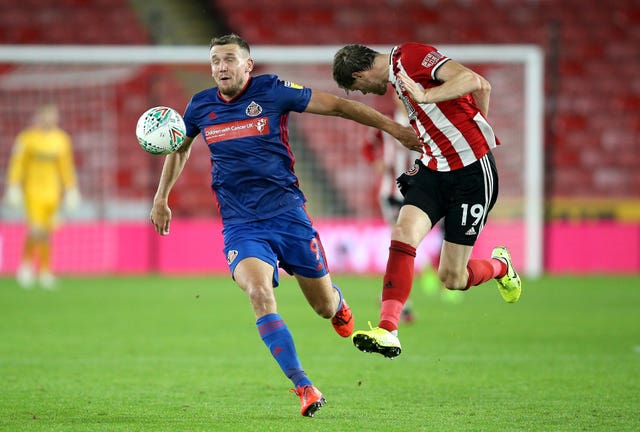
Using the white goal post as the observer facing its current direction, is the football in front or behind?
in front

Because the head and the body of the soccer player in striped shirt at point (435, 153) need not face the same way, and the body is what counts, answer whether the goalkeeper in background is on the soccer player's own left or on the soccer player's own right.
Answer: on the soccer player's own right

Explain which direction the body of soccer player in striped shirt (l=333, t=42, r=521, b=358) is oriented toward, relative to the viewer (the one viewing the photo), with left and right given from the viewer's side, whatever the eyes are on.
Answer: facing the viewer and to the left of the viewer

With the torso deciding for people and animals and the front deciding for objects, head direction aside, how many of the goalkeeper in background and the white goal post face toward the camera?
2

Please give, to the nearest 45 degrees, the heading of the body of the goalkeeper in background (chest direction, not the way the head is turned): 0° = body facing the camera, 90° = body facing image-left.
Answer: approximately 0°

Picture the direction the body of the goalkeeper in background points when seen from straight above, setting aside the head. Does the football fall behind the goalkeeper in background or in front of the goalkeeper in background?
in front

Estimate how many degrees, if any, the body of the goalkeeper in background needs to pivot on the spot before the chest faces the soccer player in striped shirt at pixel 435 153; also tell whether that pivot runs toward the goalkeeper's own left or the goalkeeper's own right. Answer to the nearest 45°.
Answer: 0° — they already face them

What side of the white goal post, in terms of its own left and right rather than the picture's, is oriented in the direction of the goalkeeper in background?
right

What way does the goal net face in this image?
toward the camera

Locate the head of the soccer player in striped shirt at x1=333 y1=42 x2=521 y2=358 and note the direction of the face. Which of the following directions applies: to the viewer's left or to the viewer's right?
to the viewer's left

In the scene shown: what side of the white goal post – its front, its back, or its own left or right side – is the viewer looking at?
front

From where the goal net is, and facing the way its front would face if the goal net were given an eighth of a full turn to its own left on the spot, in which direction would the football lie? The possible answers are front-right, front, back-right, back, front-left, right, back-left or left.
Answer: front-right
